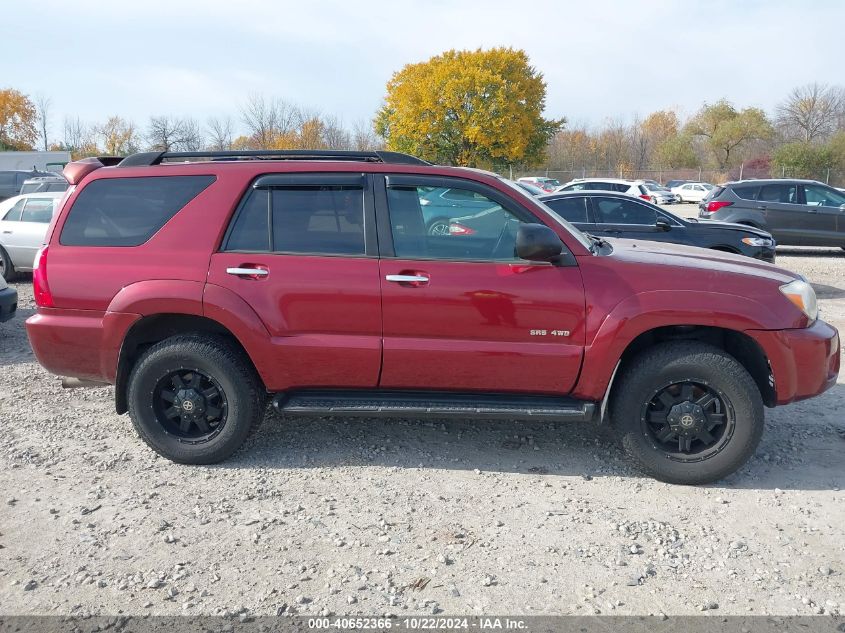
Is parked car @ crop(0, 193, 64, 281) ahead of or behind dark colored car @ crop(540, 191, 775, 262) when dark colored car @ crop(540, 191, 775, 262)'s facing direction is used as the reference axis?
behind

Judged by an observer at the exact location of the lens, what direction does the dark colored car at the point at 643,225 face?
facing to the right of the viewer

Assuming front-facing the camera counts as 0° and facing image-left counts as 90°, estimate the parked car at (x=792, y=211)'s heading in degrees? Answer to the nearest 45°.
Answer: approximately 270°

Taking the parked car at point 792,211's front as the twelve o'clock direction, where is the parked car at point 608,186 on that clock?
the parked car at point 608,186 is roughly at 8 o'clock from the parked car at point 792,211.

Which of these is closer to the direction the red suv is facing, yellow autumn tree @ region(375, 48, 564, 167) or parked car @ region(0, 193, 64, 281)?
the yellow autumn tree

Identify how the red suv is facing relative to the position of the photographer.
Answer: facing to the right of the viewer
